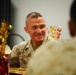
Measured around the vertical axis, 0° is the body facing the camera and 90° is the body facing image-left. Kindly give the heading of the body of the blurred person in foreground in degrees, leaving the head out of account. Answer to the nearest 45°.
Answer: approximately 180°
